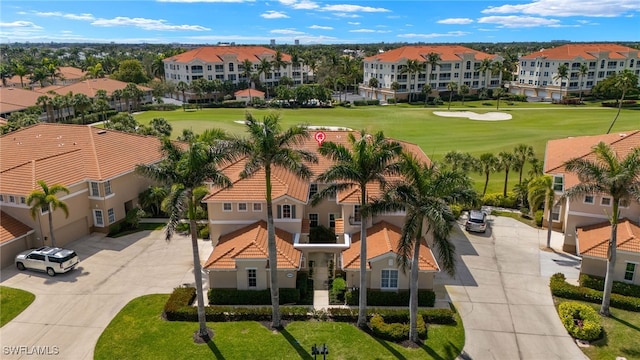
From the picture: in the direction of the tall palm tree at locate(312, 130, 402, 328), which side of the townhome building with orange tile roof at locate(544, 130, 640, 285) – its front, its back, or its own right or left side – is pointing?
front

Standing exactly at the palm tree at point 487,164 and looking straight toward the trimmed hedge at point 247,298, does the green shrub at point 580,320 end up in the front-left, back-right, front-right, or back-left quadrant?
front-left

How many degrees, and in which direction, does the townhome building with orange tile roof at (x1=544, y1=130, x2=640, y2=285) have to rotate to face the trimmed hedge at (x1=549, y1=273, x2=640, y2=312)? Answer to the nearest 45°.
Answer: approximately 45° to its left

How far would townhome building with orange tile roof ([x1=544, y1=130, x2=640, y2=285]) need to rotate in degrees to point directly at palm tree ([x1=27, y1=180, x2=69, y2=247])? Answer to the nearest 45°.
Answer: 0° — it already faces it

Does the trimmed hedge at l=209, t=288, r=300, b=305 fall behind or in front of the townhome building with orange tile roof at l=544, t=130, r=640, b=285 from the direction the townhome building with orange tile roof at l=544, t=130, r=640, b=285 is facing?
in front

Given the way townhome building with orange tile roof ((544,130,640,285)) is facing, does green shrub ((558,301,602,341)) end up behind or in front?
in front

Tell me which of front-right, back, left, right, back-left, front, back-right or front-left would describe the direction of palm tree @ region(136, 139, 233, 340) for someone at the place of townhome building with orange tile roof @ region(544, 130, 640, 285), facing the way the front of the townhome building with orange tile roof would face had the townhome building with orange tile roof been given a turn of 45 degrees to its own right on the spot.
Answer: front-left

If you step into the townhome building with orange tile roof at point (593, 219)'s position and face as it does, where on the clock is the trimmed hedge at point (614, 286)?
The trimmed hedge is roughly at 10 o'clock from the townhome building with orange tile roof.

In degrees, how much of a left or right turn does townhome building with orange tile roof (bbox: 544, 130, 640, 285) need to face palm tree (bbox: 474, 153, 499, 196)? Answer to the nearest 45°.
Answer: approximately 90° to its right

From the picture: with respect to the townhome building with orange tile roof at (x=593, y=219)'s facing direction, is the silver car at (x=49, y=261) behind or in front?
in front

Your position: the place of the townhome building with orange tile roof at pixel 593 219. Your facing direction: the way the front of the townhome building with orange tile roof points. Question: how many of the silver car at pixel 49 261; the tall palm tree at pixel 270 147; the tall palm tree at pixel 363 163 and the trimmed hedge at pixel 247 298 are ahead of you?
4

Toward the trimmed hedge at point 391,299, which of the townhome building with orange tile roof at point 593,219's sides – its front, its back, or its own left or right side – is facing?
front

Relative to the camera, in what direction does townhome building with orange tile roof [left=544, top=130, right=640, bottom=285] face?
facing the viewer and to the left of the viewer
